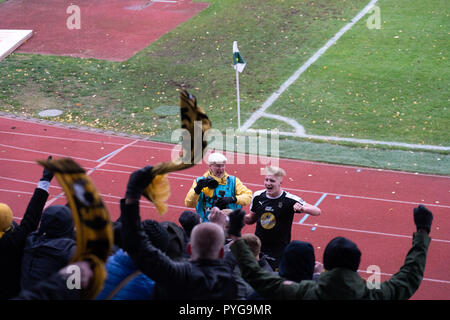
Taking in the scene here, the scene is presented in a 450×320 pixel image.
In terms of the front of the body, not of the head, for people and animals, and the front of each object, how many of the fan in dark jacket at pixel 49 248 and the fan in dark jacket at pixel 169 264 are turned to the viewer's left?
0

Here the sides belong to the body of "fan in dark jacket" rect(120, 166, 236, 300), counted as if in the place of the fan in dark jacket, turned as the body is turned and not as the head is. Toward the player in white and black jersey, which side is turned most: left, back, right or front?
front

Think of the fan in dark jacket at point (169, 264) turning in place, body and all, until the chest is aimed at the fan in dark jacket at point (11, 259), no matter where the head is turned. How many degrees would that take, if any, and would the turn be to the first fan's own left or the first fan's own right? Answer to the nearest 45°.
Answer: approximately 45° to the first fan's own left

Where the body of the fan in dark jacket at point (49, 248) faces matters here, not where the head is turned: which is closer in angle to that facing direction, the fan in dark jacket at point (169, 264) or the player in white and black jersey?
the player in white and black jersey

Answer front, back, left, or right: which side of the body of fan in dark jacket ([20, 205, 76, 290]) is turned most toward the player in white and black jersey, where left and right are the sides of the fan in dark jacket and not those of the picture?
front

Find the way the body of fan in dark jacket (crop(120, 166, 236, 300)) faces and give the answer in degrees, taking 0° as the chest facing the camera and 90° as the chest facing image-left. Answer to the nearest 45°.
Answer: approximately 180°

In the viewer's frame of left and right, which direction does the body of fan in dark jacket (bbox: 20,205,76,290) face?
facing away from the viewer and to the right of the viewer

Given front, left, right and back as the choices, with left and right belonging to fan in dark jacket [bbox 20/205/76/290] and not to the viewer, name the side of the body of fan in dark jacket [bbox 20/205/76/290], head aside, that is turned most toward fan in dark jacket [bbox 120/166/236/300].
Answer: right
